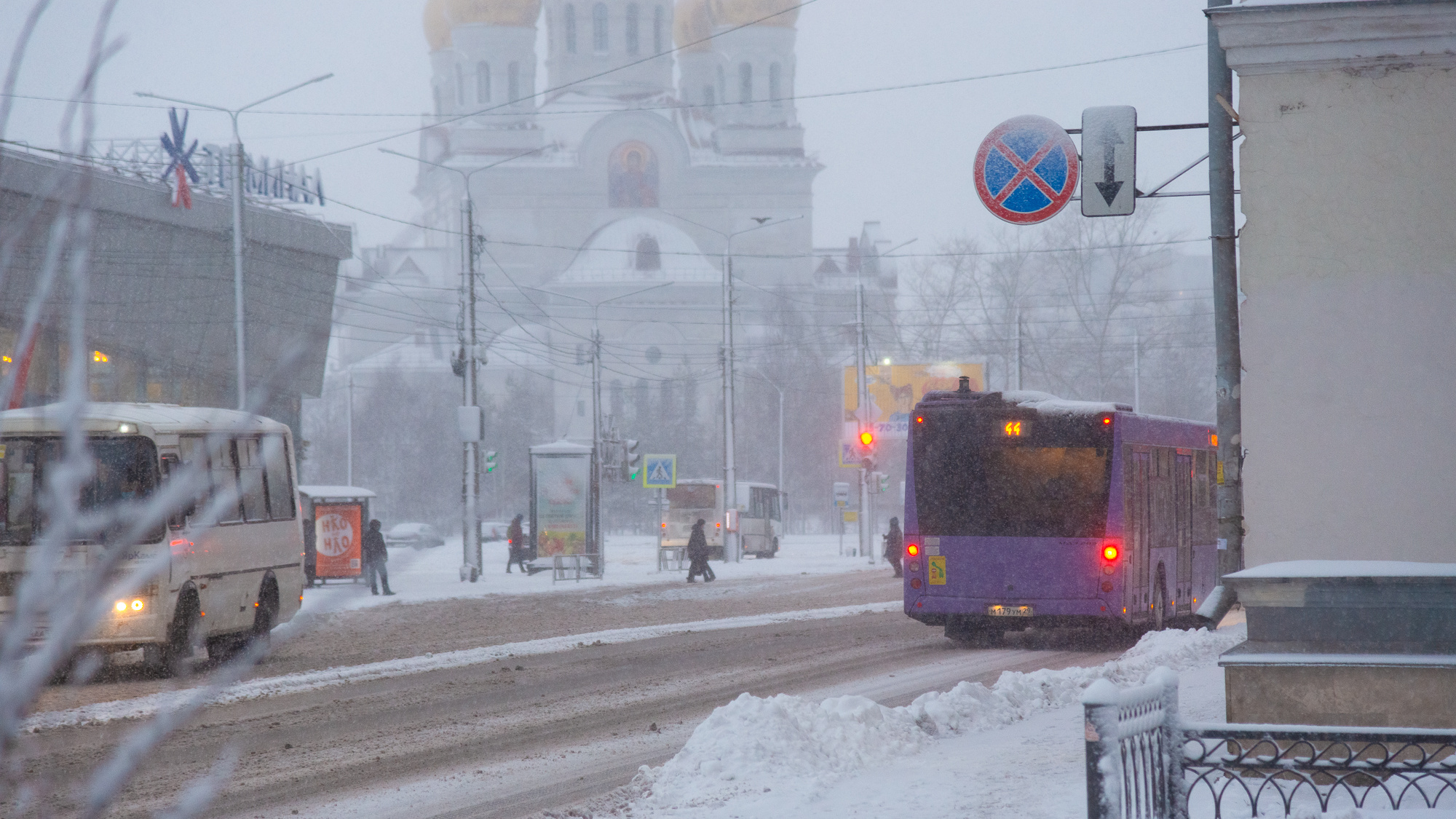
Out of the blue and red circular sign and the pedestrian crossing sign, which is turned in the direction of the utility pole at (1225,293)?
the pedestrian crossing sign

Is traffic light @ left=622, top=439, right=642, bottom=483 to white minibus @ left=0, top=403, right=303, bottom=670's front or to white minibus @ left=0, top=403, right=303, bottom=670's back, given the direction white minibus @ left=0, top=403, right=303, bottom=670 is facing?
to the back

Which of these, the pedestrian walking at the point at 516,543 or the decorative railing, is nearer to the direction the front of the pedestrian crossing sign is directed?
the decorative railing

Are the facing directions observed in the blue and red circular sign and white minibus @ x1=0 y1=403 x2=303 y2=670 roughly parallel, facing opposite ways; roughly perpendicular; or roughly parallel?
roughly parallel

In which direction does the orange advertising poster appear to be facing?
toward the camera

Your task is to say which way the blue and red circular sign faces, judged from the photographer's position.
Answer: facing the viewer

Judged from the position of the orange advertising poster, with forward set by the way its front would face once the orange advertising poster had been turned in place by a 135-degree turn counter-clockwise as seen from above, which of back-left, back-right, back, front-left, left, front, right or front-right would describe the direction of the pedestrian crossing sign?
front

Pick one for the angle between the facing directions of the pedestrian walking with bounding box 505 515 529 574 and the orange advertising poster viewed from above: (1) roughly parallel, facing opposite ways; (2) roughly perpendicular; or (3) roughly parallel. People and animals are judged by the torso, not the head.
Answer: roughly perpendicular

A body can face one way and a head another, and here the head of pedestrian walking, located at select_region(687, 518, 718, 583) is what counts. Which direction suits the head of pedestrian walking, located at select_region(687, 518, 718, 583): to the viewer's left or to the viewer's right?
to the viewer's right

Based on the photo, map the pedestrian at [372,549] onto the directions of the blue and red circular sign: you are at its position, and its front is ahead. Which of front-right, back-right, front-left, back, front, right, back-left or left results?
back-right
